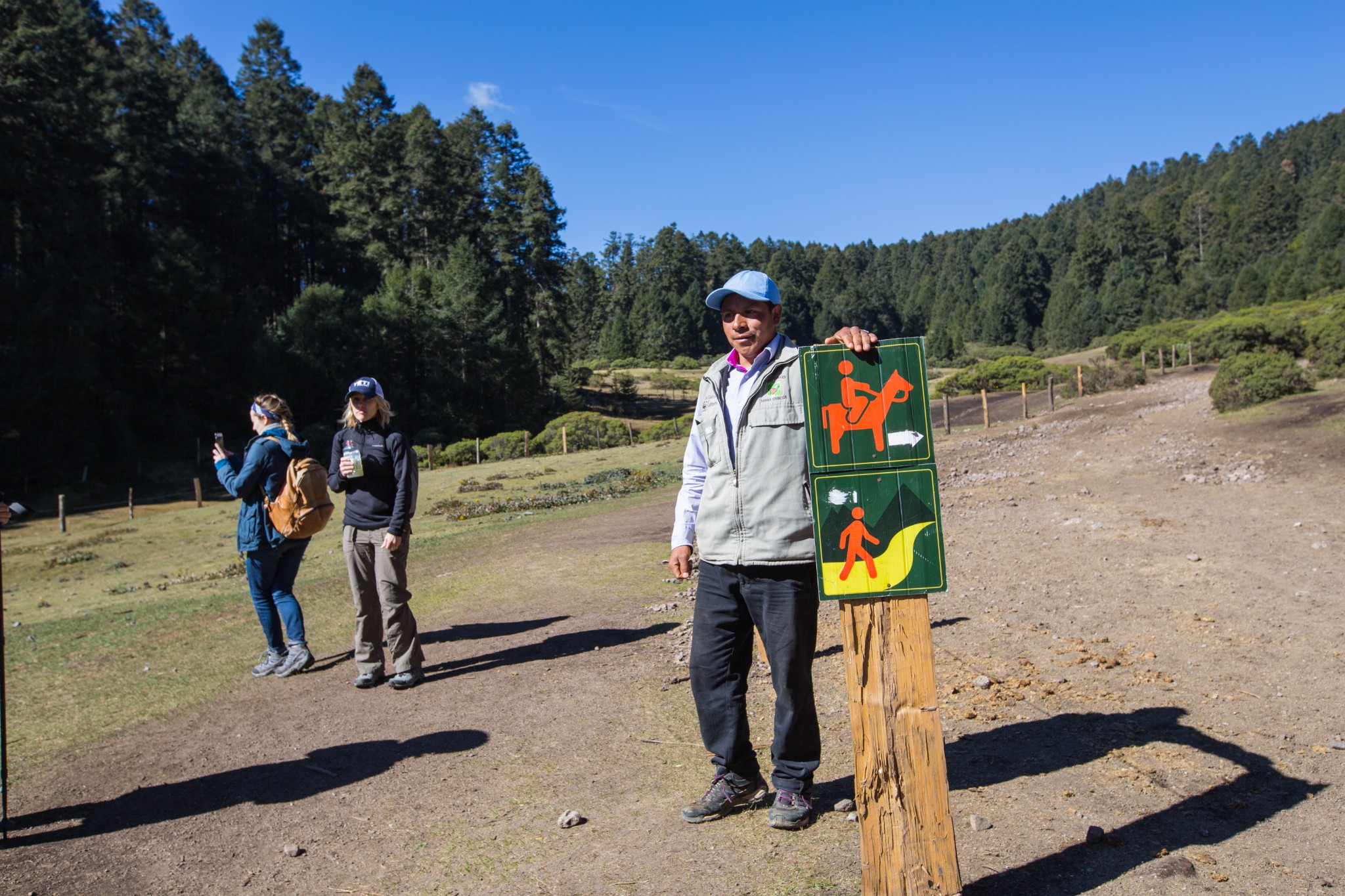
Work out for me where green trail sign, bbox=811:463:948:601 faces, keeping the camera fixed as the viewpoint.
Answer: facing the viewer

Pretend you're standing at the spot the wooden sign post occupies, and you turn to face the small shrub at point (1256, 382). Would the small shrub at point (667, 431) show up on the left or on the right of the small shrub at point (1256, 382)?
left

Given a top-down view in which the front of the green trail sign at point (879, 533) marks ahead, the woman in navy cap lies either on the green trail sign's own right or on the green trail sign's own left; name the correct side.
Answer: on the green trail sign's own right

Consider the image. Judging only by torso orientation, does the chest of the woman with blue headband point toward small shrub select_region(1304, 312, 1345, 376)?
no

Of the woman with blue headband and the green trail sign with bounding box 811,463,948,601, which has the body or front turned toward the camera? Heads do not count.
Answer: the green trail sign

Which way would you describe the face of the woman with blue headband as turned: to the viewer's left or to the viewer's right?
to the viewer's left

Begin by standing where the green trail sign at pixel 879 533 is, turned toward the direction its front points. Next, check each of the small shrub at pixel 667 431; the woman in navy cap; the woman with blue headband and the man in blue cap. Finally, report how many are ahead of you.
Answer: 0

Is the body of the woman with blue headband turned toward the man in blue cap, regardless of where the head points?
no

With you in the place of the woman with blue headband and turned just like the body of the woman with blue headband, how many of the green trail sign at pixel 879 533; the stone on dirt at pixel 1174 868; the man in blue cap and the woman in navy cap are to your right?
0

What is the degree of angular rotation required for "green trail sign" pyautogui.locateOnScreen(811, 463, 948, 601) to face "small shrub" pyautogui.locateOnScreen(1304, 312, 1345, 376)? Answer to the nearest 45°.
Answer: approximately 135° to its left

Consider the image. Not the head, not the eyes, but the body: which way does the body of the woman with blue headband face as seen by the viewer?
to the viewer's left

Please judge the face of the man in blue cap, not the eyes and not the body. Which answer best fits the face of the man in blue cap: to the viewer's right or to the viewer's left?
to the viewer's left

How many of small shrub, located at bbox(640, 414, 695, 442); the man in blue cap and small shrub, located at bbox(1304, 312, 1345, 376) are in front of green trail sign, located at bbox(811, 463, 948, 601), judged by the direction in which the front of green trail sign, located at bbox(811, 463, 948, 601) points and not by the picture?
0

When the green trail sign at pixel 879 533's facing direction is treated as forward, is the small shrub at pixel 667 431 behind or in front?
behind

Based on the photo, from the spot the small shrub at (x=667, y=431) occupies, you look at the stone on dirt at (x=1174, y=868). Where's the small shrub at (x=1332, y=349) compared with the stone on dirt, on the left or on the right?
left
